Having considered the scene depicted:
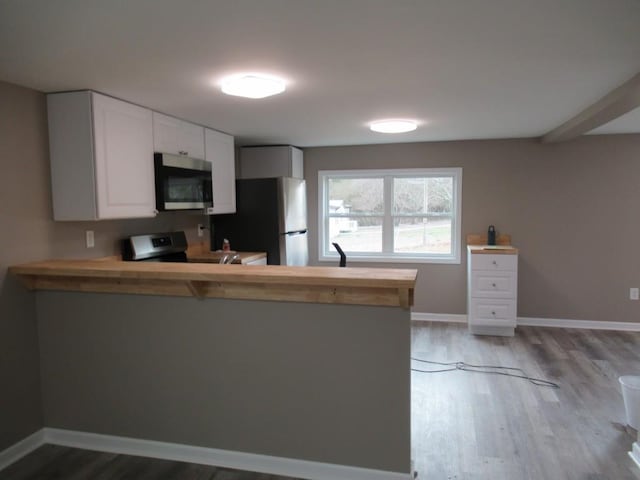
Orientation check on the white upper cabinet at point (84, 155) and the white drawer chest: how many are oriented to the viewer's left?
0

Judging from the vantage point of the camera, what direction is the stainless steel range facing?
facing the viewer and to the right of the viewer

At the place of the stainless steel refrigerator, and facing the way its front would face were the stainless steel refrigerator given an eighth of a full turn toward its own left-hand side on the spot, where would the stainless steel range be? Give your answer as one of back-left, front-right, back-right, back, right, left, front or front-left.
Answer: back-right

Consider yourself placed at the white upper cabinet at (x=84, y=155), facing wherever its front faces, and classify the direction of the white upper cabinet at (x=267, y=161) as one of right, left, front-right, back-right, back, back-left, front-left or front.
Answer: left

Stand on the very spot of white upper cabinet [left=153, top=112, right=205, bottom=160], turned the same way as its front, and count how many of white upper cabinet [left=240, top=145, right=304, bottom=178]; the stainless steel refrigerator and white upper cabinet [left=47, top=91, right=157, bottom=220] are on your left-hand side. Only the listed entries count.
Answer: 2

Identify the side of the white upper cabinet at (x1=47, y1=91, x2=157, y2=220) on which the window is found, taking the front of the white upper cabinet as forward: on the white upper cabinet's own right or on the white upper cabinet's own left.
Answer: on the white upper cabinet's own left

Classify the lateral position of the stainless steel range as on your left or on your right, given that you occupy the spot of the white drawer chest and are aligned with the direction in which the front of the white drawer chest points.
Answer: on your right

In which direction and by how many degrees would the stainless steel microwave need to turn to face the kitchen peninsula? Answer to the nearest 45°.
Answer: approximately 45° to its right

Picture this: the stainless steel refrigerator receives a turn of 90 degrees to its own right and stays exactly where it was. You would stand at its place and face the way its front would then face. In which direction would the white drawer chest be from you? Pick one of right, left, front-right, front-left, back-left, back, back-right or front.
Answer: back-left
